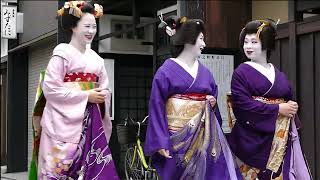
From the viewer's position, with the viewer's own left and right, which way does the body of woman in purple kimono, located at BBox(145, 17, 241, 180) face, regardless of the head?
facing the viewer and to the right of the viewer

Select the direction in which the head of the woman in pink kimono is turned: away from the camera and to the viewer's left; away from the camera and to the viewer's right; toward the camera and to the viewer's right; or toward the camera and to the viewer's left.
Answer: toward the camera and to the viewer's right

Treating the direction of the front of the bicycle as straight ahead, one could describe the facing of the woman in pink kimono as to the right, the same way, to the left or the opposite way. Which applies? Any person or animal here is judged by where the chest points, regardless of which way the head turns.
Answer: to the left

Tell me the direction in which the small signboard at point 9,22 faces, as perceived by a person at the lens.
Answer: facing the viewer

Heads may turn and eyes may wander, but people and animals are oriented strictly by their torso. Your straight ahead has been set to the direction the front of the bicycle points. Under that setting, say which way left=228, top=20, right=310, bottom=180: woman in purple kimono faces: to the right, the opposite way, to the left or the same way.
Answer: to the left

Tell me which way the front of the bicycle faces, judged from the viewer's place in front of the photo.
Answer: facing the viewer and to the left of the viewer

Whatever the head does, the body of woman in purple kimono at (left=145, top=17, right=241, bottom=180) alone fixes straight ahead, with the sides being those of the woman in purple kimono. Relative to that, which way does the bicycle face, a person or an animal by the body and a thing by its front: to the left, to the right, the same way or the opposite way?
to the right

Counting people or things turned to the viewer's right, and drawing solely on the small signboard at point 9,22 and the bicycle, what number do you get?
0

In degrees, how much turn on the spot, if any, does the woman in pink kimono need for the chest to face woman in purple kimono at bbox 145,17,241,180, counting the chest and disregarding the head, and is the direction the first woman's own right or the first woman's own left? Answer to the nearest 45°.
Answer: approximately 45° to the first woman's own left

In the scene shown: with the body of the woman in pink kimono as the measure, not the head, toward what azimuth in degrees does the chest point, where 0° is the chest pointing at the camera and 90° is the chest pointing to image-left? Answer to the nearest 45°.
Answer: approximately 315°
